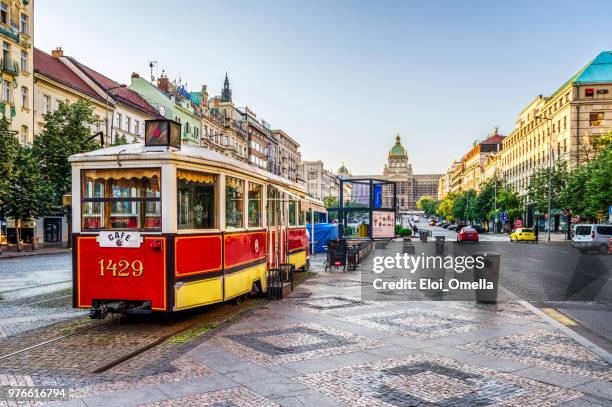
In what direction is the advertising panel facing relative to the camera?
toward the camera

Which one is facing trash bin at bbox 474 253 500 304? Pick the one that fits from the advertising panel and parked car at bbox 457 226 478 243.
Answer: the advertising panel

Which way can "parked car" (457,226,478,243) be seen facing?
away from the camera

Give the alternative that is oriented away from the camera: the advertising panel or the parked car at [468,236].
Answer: the parked car

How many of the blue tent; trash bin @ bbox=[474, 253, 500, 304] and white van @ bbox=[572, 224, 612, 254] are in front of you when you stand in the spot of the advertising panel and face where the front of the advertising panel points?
1

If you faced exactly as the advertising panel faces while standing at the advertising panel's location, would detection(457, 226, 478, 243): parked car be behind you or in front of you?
behind

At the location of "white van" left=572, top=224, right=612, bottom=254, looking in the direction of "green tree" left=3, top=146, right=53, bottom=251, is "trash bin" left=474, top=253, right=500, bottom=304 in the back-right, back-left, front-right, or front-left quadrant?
front-left

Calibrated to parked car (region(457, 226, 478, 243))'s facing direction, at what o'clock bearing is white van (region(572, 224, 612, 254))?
white van (region(572, 224, 612, 254)) is roughly at 5 o'clock from parked car (region(457, 226, 478, 243)).

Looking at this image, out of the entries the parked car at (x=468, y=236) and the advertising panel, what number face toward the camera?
1

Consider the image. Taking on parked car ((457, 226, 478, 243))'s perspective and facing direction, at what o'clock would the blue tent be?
The blue tent is roughly at 7 o'clock from the parked car.

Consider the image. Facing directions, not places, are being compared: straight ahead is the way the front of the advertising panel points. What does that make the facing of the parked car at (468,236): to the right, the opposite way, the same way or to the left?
the opposite way
